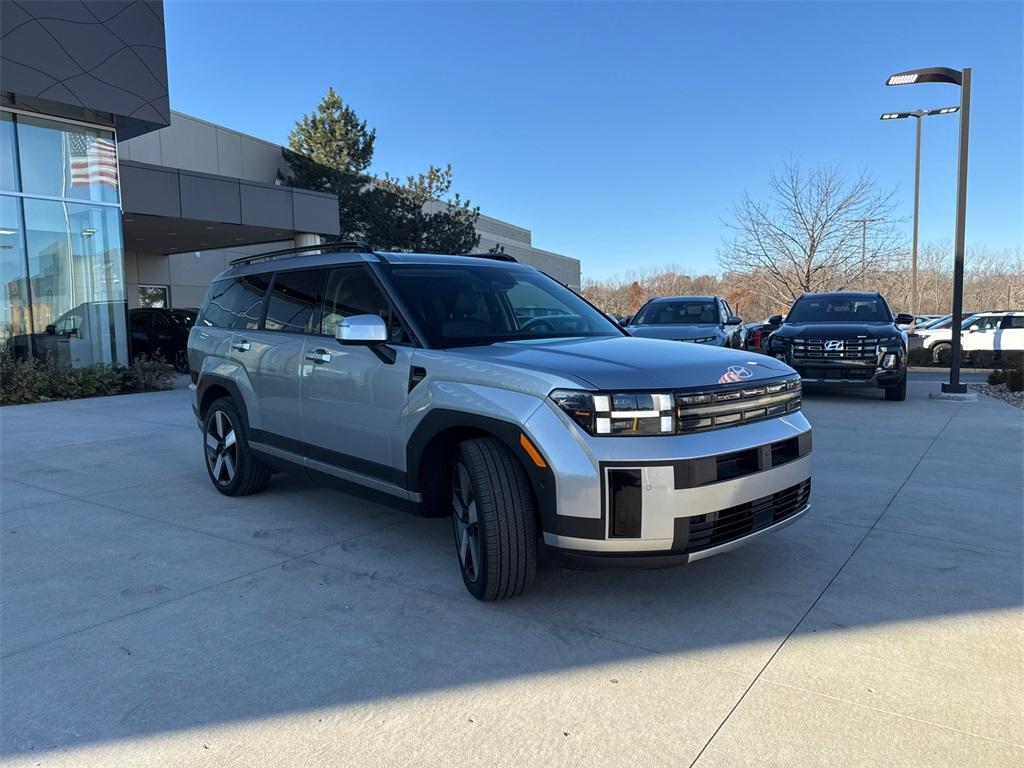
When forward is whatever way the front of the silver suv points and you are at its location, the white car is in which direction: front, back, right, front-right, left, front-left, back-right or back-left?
left

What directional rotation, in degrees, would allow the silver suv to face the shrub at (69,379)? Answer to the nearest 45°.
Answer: approximately 180°

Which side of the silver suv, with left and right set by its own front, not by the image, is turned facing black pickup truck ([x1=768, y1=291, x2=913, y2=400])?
left

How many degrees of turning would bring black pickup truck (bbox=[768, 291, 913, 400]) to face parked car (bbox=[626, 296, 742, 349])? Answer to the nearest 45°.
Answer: approximately 135° to its right

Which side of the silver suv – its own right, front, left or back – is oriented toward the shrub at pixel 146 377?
back

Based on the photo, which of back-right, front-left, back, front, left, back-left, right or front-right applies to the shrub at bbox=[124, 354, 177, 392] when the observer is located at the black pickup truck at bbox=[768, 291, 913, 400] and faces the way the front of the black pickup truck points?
right

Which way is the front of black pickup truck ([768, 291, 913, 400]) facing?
toward the camera

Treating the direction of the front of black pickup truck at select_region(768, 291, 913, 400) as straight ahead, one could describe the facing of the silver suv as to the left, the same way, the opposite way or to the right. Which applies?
to the left

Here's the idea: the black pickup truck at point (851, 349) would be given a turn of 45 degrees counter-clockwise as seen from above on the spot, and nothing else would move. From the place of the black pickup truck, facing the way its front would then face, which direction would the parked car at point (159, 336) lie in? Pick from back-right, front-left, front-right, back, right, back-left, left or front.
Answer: back-right

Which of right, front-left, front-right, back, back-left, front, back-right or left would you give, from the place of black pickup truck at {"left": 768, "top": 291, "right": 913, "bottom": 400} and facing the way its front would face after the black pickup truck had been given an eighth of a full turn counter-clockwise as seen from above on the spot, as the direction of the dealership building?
back-right

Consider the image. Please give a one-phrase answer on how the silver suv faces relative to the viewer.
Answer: facing the viewer and to the right of the viewer

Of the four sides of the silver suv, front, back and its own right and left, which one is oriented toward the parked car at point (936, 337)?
left

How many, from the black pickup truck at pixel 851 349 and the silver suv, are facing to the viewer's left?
0

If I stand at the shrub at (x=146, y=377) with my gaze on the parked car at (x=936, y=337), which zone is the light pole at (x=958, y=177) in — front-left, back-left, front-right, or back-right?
front-right
